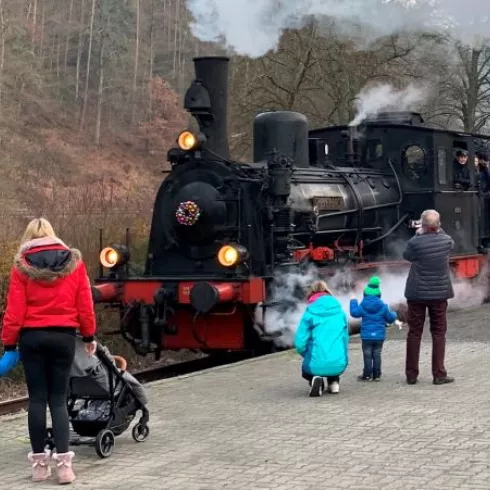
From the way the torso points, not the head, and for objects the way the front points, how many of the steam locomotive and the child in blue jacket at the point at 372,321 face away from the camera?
1

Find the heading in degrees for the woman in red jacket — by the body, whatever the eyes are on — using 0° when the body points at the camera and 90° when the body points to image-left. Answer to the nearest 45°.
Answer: approximately 180°

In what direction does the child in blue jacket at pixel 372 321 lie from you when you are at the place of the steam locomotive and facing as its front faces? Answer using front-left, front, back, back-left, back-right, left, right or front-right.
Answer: left

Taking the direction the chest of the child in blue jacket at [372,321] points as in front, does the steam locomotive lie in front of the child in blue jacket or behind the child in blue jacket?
in front

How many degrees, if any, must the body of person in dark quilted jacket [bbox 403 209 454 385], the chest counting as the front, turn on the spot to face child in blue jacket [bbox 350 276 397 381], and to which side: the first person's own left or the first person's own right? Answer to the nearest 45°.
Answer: approximately 90° to the first person's own left

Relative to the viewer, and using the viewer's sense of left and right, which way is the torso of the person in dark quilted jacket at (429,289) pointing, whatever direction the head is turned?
facing away from the viewer

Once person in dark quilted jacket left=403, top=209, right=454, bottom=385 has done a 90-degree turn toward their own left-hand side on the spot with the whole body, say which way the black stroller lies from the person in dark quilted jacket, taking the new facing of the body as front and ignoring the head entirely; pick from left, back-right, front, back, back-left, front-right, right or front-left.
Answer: front-left

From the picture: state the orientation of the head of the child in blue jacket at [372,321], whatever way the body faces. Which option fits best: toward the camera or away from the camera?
away from the camera

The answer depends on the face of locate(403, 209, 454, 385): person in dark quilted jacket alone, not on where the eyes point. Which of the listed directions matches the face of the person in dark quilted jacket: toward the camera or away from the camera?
away from the camera

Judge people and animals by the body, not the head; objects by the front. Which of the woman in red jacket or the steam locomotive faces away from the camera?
the woman in red jacket

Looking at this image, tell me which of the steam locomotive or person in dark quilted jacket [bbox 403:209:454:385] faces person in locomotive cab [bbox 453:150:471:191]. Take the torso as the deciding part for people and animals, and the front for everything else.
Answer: the person in dark quilted jacket

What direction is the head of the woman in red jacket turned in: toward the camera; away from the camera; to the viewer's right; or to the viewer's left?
away from the camera

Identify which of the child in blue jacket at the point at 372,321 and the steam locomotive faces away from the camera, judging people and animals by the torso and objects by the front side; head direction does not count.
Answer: the child in blue jacket

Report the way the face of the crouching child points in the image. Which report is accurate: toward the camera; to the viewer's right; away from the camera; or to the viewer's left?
away from the camera

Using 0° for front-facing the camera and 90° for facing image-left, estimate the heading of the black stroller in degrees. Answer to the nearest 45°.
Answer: approximately 225°

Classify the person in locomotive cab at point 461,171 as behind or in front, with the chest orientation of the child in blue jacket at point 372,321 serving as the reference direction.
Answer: in front

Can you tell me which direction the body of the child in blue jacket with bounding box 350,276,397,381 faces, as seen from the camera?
away from the camera
